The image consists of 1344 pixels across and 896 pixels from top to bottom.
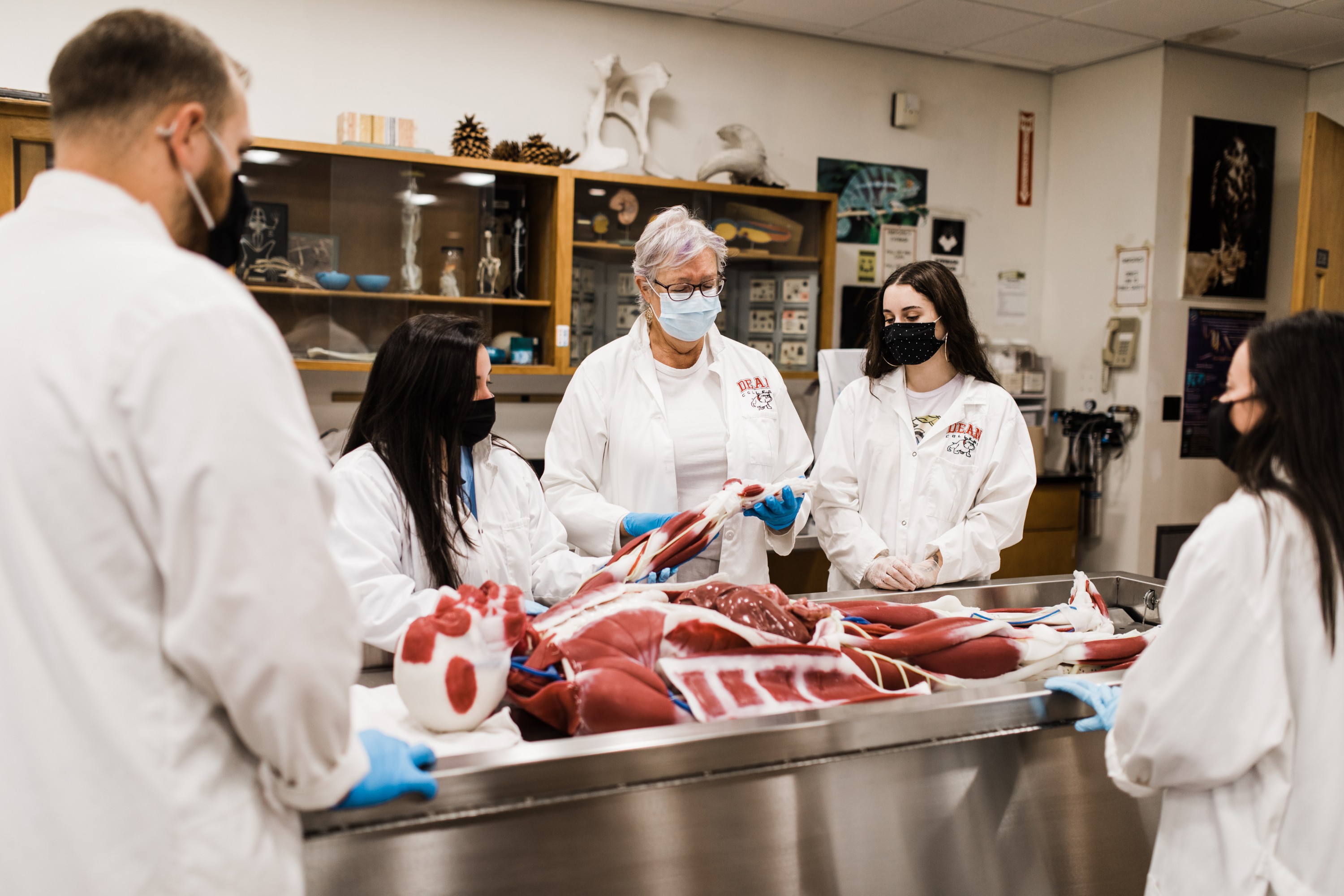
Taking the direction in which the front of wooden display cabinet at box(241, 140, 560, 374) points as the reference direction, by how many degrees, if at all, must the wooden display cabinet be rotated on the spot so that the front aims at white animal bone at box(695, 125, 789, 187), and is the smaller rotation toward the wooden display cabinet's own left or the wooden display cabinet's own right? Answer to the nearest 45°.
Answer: approximately 90° to the wooden display cabinet's own left

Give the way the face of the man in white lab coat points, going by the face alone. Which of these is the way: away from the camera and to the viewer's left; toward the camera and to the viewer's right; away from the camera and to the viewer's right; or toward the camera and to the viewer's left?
away from the camera and to the viewer's right

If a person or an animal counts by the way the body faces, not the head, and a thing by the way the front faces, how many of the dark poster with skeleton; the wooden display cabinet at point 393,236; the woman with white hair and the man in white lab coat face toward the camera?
3

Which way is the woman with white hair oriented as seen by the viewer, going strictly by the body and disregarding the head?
toward the camera

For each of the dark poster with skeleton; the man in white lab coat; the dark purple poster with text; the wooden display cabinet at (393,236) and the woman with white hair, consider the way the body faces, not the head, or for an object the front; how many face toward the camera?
4

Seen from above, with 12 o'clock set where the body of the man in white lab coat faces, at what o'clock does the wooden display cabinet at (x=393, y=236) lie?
The wooden display cabinet is roughly at 11 o'clock from the man in white lab coat.

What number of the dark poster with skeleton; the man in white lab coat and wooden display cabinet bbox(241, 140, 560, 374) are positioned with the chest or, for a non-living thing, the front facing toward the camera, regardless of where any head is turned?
2

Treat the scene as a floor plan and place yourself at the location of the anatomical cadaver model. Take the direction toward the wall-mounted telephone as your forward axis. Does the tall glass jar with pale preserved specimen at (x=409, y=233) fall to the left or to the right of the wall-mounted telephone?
left

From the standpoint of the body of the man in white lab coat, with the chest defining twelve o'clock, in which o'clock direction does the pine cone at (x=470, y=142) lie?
The pine cone is roughly at 11 o'clock from the man in white lab coat.

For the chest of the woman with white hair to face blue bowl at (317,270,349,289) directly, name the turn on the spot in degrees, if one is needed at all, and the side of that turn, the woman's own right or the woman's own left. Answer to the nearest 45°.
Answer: approximately 135° to the woman's own right

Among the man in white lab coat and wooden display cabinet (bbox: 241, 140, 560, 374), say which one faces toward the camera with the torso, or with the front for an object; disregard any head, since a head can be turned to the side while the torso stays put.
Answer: the wooden display cabinet

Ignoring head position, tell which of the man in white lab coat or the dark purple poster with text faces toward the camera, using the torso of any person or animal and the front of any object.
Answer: the dark purple poster with text

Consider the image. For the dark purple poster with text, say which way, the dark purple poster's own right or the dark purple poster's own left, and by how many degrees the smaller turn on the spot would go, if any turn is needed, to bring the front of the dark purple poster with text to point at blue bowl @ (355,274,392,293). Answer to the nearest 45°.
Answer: approximately 45° to the dark purple poster's own right

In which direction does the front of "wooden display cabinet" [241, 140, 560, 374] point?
toward the camera

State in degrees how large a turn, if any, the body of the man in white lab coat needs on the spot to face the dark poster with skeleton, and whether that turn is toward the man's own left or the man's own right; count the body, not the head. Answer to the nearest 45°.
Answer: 0° — they already face it

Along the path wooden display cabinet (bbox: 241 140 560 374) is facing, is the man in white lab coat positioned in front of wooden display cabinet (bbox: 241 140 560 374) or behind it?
in front

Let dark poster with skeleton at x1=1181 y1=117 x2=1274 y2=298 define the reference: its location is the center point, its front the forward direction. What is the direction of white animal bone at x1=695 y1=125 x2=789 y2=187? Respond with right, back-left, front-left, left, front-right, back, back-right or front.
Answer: front-right
